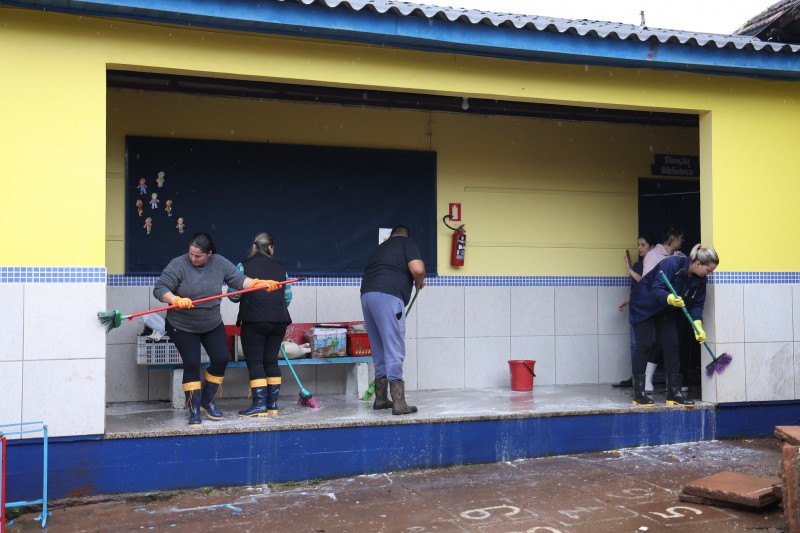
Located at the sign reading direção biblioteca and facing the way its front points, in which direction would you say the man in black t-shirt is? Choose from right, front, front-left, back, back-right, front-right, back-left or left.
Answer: front-right

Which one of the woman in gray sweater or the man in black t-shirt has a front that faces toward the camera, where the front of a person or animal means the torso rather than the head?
the woman in gray sweater

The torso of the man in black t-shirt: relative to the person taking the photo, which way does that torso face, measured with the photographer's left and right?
facing away from the viewer and to the right of the viewer

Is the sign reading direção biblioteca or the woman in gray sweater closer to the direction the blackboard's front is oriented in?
the woman in gray sweater

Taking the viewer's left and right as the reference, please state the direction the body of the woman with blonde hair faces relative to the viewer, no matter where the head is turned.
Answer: facing the viewer and to the right of the viewer

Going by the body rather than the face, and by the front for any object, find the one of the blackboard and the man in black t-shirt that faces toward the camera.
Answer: the blackboard

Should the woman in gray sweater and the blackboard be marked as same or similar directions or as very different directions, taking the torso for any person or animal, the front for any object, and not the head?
same or similar directions

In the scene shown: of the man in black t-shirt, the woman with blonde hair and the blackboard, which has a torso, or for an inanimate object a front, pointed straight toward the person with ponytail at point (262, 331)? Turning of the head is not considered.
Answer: the blackboard

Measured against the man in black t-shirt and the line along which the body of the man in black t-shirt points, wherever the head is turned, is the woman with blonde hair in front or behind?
in front

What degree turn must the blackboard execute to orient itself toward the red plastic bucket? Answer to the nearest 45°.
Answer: approximately 90° to its left

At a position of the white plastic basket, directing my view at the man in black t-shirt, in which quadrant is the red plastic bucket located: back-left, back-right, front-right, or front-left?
front-left

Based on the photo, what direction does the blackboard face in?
toward the camera

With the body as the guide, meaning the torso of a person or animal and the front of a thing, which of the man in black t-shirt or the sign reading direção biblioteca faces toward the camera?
the sign reading direção biblioteca
